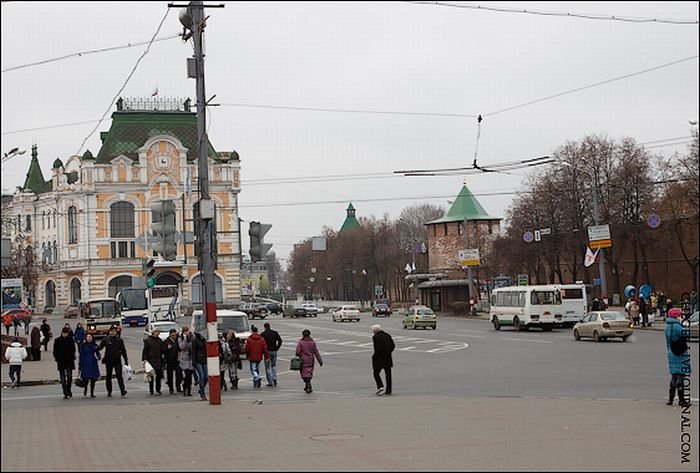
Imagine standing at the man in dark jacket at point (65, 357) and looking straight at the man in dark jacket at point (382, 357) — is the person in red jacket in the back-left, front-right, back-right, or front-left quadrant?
front-left

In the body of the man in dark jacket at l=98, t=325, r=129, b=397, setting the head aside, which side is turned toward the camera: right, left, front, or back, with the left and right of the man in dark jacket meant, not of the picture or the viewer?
front

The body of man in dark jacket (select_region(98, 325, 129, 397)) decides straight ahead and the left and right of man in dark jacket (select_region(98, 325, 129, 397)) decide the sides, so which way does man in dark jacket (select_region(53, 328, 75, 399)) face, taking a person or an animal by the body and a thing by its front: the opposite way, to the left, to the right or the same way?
the same way

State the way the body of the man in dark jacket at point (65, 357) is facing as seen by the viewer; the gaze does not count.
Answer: toward the camera

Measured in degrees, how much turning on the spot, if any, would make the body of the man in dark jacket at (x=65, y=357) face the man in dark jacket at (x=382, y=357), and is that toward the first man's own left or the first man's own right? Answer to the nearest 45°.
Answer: approximately 90° to the first man's own left

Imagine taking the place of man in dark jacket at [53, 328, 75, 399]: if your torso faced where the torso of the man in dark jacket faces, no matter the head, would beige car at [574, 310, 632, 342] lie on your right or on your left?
on your left
